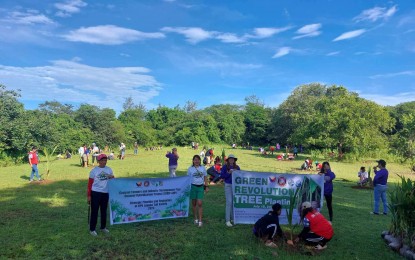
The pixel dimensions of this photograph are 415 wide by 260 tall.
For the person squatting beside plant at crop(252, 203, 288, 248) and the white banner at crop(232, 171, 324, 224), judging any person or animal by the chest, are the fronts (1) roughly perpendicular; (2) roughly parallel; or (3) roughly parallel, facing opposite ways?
roughly perpendicular

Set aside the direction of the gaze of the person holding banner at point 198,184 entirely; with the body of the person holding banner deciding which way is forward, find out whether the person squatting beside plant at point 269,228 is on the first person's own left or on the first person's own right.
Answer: on the first person's own left

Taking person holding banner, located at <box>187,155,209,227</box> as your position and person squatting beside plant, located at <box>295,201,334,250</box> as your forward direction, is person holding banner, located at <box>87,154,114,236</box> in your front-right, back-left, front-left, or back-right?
back-right

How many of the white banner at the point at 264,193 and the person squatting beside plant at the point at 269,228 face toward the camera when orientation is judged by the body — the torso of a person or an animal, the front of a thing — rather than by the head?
1

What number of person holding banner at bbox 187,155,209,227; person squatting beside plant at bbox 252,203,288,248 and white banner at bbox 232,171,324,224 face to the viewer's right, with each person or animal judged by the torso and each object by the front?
1

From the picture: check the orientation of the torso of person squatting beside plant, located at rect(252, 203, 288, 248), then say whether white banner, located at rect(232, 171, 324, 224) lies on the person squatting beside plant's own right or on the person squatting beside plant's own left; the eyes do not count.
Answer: on the person squatting beside plant's own left

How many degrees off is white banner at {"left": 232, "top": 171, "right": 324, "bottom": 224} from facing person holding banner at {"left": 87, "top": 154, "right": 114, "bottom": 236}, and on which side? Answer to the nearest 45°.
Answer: approximately 45° to its right

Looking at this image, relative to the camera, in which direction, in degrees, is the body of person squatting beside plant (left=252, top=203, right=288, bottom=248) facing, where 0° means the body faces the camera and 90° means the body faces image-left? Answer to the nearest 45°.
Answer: approximately 270°

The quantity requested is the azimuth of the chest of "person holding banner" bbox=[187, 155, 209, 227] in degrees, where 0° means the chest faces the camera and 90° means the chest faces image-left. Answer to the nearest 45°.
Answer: approximately 0°

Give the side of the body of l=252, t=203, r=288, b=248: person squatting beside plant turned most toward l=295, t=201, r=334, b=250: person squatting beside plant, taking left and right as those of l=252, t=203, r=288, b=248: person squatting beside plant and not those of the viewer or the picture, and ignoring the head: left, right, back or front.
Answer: front

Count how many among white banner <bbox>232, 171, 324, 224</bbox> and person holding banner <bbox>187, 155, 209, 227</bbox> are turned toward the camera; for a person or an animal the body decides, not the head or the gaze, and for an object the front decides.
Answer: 2

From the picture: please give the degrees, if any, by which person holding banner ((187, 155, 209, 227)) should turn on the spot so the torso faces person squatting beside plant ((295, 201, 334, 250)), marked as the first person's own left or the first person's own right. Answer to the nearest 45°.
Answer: approximately 45° to the first person's own left

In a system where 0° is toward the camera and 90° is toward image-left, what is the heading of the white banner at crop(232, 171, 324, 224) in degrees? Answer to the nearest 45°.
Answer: approximately 0°
